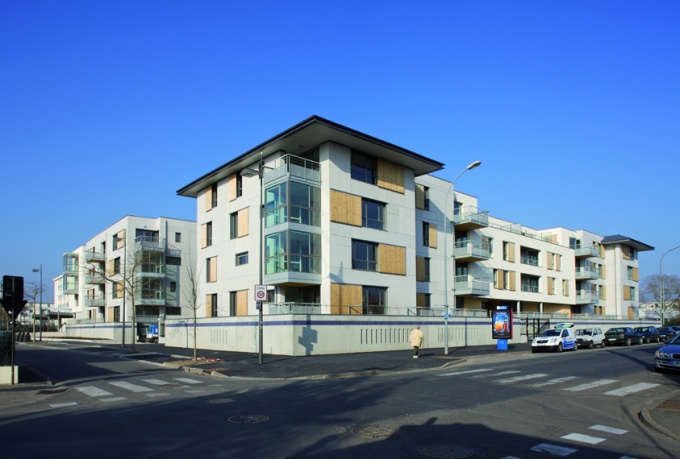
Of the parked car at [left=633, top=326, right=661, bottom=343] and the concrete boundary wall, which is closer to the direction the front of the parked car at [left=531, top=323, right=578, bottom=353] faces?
the concrete boundary wall

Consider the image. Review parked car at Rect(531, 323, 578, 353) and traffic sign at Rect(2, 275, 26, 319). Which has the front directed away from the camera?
the traffic sign

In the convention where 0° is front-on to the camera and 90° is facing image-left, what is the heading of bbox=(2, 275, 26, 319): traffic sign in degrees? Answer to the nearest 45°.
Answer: approximately 180°

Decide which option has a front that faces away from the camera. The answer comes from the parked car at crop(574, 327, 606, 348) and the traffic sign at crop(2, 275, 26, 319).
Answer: the traffic sign

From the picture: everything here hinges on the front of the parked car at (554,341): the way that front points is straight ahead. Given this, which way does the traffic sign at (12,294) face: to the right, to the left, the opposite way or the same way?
to the right

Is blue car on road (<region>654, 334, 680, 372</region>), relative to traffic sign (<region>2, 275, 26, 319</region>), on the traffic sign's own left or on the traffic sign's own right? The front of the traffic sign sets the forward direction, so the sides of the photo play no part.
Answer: on the traffic sign's own right

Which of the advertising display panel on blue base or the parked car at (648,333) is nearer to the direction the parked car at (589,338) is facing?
the advertising display panel on blue base
